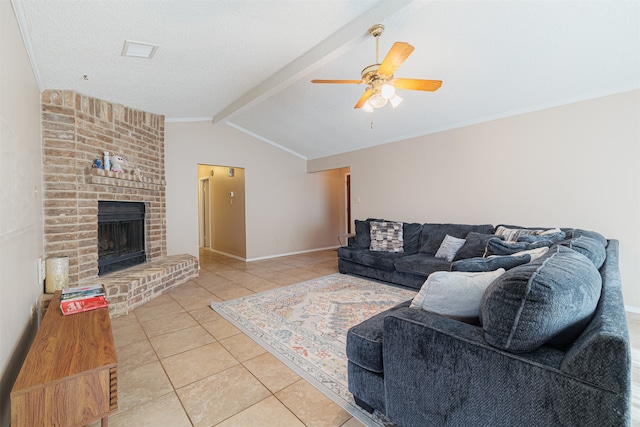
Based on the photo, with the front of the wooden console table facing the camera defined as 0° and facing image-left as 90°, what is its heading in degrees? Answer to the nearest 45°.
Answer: approximately 270°

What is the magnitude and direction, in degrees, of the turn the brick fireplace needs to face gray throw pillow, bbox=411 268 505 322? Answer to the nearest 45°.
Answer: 0° — it already faces it

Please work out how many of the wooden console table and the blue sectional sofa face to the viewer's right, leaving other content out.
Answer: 1

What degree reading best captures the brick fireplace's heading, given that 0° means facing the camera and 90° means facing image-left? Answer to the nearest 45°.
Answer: approximately 315°

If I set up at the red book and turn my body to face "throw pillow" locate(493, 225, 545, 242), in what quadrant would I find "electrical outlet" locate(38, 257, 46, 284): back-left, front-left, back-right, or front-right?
back-left

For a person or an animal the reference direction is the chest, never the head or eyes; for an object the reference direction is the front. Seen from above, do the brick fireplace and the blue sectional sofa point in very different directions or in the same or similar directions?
very different directions

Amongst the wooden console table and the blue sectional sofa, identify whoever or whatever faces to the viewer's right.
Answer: the wooden console table

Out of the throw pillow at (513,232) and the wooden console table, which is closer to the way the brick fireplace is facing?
the throw pillow

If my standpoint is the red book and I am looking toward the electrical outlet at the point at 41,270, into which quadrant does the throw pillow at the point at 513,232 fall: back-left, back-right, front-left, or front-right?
back-right
